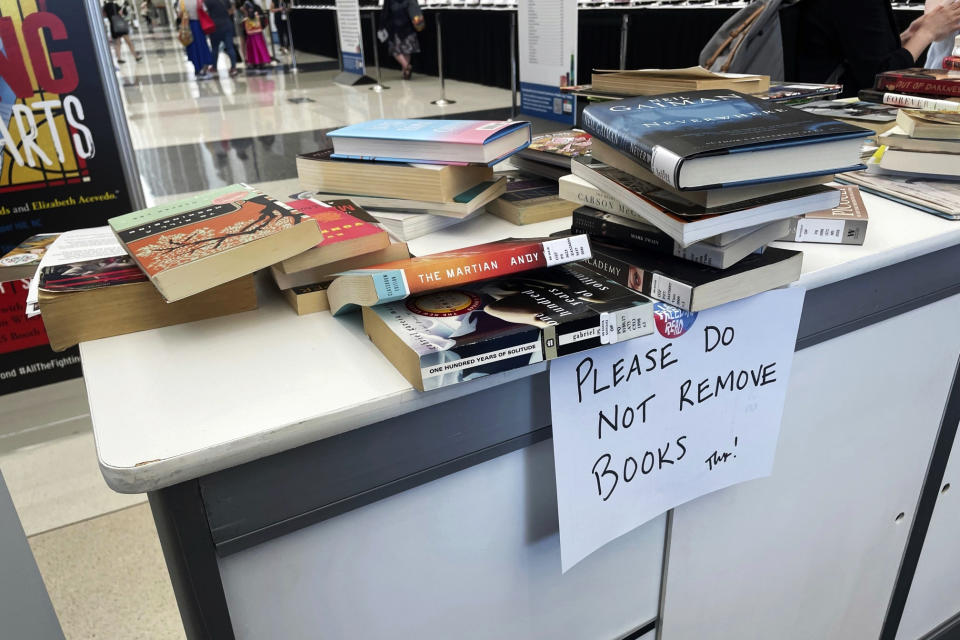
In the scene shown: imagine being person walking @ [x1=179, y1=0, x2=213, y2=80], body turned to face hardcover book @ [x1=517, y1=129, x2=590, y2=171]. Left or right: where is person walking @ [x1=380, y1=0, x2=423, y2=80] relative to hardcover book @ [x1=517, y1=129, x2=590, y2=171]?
left

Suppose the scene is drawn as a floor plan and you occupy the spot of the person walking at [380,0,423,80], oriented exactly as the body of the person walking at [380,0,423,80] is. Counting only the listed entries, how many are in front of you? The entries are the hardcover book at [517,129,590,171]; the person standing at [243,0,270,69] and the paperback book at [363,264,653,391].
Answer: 2

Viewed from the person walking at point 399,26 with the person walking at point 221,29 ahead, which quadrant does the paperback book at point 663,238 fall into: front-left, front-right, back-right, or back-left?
back-left

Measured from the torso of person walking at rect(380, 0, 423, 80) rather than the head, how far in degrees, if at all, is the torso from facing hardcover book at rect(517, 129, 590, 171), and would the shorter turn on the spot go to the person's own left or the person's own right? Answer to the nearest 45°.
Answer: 0° — they already face it

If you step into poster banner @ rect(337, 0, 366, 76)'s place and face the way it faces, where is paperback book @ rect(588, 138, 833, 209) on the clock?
The paperback book is roughly at 12 o'clock from the poster banner.

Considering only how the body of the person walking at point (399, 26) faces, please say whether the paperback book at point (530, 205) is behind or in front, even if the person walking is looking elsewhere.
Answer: in front
